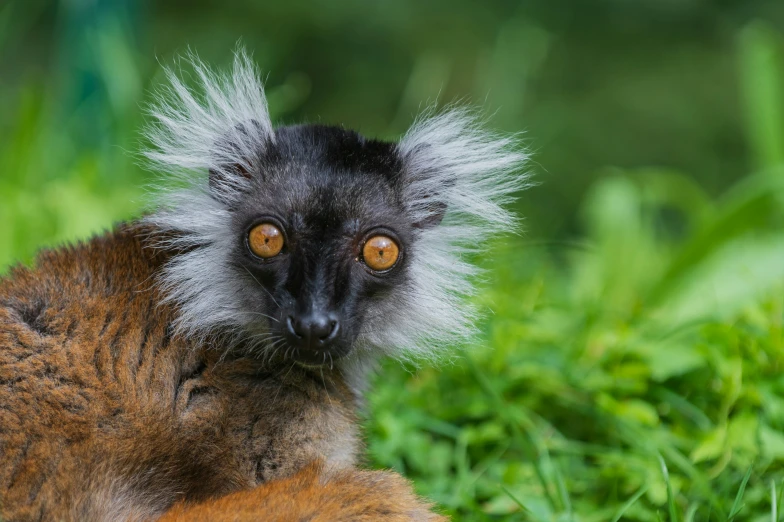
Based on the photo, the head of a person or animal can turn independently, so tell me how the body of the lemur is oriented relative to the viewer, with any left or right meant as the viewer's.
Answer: facing the viewer and to the right of the viewer
